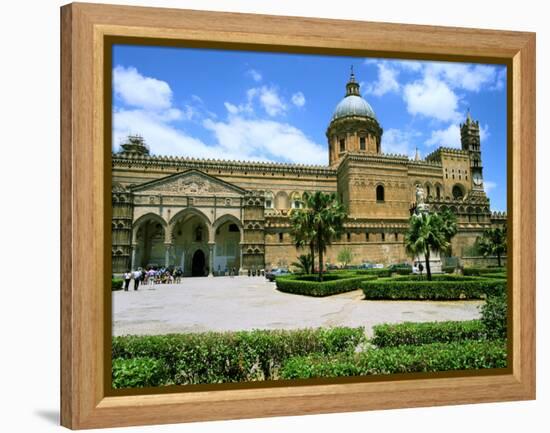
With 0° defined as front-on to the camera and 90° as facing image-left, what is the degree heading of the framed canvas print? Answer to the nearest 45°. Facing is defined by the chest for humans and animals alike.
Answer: approximately 315°
